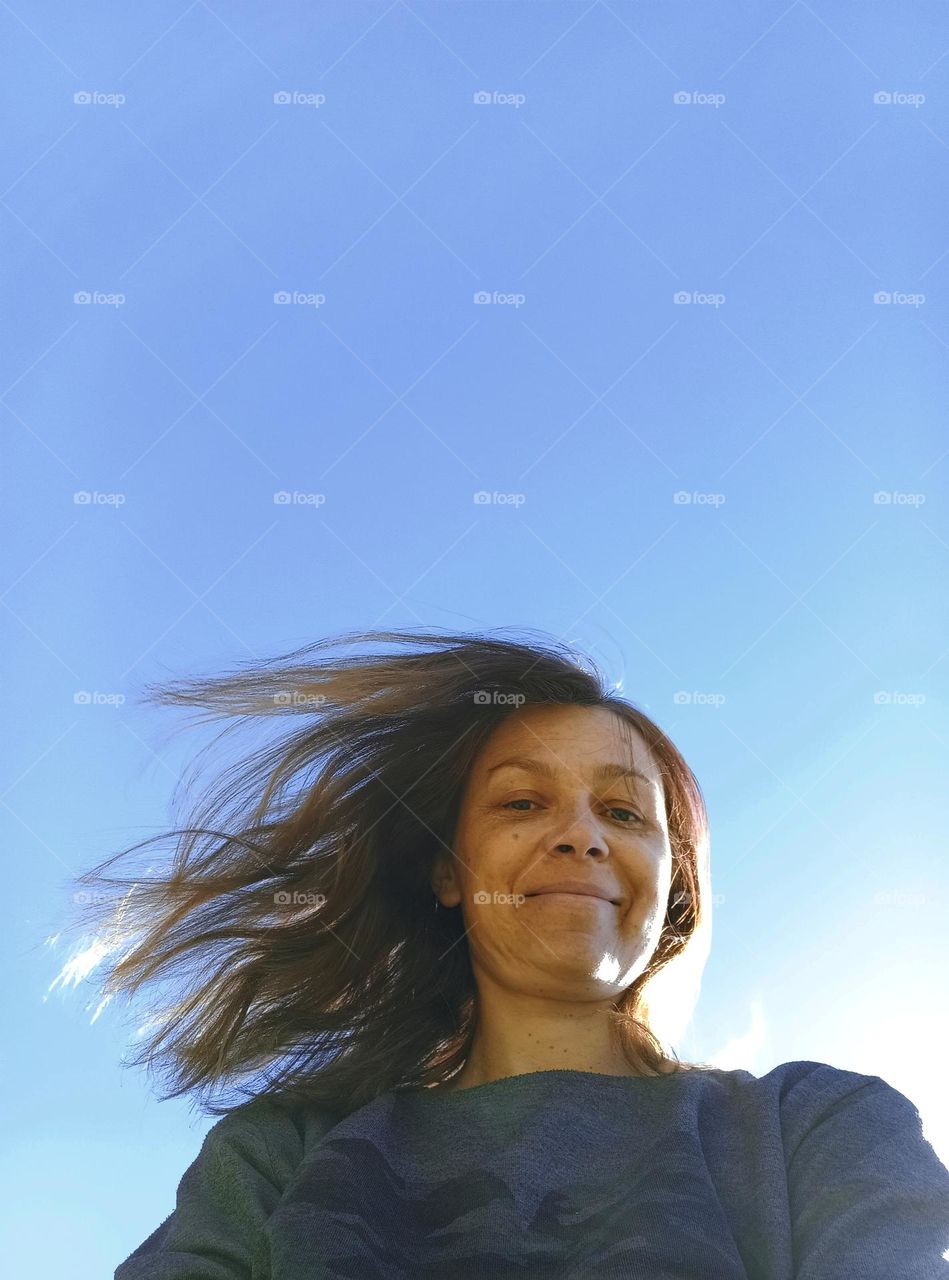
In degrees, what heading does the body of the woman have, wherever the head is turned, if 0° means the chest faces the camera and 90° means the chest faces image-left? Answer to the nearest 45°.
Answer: approximately 0°
